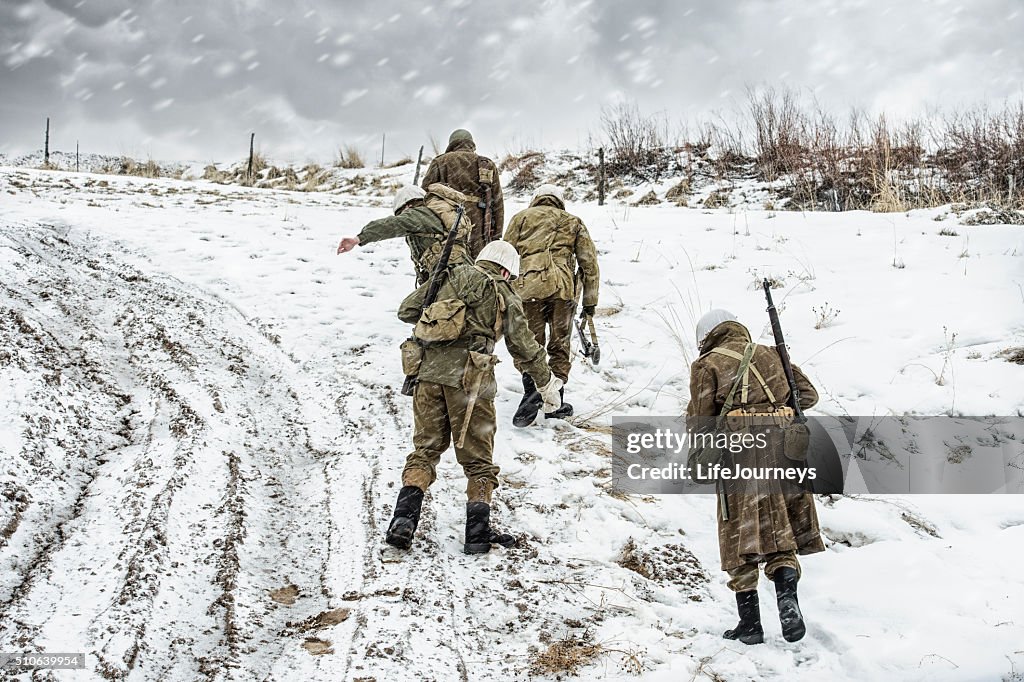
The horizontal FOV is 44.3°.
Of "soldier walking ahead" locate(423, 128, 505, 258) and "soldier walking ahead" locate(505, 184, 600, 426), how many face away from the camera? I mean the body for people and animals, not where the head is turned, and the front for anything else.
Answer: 2

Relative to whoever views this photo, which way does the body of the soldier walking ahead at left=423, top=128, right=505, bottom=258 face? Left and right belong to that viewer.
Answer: facing away from the viewer

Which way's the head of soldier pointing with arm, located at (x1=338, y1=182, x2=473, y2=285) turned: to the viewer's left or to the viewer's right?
to the viewer's left

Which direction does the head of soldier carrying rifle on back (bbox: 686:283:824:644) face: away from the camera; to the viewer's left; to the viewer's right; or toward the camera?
away from the camera

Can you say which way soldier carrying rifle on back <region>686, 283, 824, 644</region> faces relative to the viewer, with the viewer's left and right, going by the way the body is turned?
facing away from the viewer

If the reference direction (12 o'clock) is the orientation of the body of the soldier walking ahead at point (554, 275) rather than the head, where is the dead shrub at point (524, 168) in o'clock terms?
The dead shrub is roughly at 12 o'clock from the soldier walking ahead.

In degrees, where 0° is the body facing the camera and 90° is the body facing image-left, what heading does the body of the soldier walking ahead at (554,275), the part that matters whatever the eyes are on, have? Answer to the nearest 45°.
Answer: approximately 180°

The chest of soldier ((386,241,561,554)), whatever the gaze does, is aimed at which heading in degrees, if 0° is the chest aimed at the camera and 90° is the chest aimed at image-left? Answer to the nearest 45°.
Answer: approximately 225°

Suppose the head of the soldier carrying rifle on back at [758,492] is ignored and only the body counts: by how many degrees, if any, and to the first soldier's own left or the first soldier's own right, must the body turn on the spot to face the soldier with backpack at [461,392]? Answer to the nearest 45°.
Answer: approximately 90° to the first soldier's own left

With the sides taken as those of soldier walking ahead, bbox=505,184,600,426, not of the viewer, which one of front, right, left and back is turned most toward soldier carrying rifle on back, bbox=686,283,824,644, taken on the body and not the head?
back
